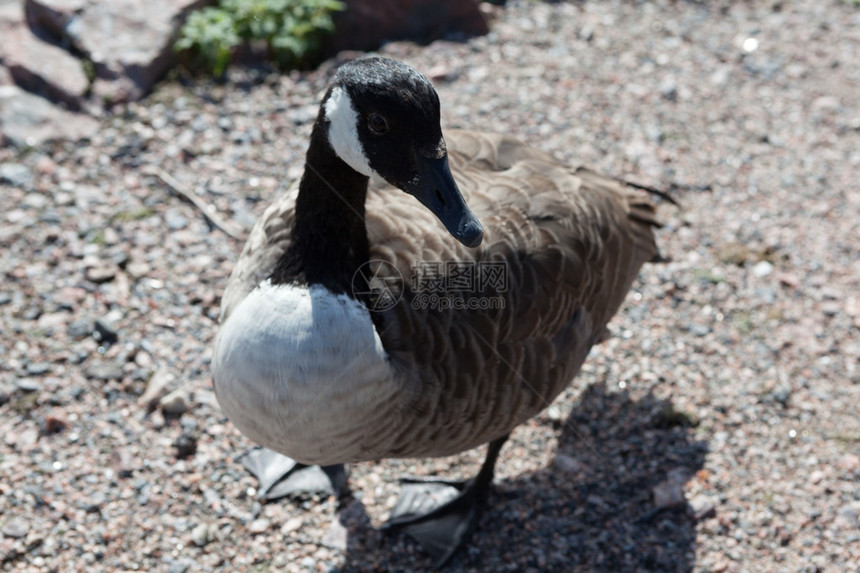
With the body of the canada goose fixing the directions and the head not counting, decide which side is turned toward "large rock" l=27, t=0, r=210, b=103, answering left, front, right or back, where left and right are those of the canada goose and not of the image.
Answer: right

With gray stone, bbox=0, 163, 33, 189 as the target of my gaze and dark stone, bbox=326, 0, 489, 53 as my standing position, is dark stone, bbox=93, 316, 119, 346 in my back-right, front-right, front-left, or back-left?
front-left

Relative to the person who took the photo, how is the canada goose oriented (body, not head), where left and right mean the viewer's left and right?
facing the viewer and to the left of the viewer

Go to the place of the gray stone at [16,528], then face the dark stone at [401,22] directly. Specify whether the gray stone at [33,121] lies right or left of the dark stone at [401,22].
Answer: left

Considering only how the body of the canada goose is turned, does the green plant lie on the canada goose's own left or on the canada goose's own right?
on the canada goose's own right

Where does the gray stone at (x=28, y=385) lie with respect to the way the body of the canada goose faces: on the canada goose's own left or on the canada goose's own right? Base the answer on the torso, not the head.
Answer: on the canada goose's own right

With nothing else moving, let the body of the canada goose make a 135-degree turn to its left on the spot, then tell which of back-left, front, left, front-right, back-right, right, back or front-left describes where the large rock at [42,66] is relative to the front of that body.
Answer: back-left

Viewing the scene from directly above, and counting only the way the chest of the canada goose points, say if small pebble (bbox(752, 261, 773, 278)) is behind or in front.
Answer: behind

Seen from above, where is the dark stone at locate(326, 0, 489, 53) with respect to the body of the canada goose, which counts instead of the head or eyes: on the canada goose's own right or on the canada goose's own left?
on the canada goose's own right

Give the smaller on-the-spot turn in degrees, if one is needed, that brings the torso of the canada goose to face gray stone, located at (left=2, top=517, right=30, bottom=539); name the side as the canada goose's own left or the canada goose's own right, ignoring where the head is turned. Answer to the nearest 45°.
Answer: approximately 45° to the canada goose's own right
